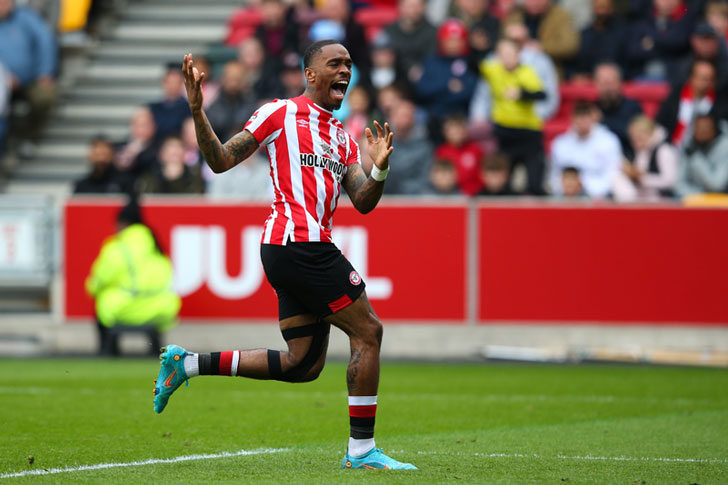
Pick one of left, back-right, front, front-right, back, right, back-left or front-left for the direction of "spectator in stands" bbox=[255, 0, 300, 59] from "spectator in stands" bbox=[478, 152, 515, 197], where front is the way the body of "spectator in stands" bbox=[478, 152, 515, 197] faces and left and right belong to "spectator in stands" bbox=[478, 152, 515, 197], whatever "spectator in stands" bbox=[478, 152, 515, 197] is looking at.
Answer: back-right

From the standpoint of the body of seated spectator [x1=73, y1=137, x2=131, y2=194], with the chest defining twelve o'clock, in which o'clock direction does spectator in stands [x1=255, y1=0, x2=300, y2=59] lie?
The spectator in stands is roughly at 8 o'clock from the seated spectator.

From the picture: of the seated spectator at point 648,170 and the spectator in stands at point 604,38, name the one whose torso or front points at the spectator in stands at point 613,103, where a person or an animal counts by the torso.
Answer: the spectator in stands at point 604,38

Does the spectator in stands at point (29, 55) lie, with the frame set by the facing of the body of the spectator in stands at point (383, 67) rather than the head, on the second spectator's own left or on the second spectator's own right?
on the second spectator's own right

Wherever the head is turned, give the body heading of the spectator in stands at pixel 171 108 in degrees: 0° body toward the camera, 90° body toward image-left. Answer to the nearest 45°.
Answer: approximately 0°

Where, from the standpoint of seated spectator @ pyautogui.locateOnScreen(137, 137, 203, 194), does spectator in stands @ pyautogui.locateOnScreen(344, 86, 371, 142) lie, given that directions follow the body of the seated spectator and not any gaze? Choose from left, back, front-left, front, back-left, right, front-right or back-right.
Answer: left

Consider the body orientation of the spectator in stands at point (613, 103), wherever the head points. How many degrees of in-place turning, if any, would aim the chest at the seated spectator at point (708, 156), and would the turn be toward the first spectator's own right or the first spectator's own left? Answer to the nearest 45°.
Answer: approximately 45° to the first spectator's own left

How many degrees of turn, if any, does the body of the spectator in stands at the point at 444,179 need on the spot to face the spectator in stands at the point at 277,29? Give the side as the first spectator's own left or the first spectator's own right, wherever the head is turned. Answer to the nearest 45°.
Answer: approximately 135° to the first spectator's own right

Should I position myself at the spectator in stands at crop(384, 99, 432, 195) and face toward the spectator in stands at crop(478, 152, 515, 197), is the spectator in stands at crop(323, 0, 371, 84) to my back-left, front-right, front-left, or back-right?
back-left

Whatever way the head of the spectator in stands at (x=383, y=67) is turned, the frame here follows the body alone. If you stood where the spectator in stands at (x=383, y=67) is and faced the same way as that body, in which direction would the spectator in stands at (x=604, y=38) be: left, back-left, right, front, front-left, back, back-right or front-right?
left

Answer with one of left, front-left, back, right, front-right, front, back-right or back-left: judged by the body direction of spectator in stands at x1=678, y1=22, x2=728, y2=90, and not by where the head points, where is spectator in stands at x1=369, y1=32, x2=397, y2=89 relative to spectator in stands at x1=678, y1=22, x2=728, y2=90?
right

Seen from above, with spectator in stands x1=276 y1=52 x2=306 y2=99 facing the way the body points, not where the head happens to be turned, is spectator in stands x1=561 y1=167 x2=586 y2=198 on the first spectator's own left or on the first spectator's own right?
on the first spectator's own left

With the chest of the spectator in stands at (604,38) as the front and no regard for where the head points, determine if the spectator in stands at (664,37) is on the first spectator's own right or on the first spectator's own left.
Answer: on the first spectator's own left

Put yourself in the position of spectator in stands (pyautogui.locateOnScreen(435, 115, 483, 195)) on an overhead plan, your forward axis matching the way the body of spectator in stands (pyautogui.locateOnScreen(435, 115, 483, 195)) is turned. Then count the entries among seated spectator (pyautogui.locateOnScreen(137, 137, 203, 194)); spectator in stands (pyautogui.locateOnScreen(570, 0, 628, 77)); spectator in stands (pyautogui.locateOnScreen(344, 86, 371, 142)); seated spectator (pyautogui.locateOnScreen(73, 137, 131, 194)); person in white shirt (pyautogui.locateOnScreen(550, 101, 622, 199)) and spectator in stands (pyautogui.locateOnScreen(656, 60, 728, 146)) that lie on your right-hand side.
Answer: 3
